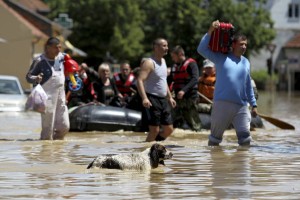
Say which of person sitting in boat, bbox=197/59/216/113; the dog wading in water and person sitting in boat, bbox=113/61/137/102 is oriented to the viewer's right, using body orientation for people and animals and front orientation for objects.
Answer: the dog wading in water

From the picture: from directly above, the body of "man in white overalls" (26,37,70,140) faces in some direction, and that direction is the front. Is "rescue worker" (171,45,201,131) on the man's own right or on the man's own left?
on the man's own left

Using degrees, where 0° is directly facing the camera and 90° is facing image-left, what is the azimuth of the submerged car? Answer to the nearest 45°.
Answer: approximately 0°

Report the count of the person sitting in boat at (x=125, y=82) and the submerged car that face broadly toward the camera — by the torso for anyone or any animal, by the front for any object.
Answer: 2

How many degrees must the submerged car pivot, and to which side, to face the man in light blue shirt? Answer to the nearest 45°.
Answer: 0° — it already faces them

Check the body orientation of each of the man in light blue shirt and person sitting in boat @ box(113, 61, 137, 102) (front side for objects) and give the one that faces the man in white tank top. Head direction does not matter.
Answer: the person sitting in boat

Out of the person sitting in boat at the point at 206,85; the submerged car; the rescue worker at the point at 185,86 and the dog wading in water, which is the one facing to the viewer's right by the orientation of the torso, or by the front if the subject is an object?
the dog wading in water

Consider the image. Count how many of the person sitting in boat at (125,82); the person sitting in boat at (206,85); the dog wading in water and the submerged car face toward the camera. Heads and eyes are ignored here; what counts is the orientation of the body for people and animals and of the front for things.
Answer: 3

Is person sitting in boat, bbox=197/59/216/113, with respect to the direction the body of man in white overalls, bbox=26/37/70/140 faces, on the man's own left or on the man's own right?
on the man's own left

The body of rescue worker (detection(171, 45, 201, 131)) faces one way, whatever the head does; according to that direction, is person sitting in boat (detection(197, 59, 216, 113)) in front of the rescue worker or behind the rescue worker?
behind

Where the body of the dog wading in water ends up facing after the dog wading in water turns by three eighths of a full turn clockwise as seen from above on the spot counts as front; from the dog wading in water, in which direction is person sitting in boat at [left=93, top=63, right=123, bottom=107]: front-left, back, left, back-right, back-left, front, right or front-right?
back-right

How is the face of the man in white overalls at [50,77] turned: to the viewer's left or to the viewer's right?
to the viewer's right
